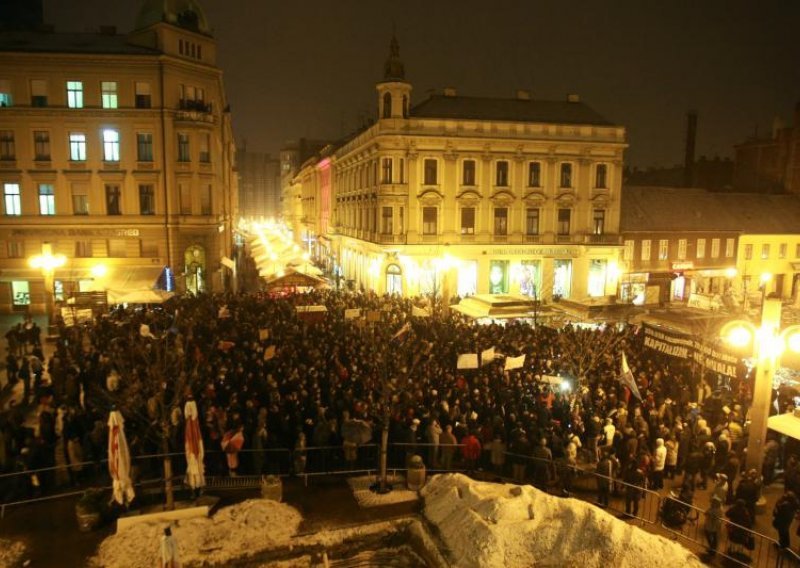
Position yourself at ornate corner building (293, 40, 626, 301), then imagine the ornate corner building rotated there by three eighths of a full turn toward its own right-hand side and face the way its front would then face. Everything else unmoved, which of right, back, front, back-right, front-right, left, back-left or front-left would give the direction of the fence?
back-left

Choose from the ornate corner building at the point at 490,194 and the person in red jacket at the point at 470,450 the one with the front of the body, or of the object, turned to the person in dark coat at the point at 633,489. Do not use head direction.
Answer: the ornate corner building

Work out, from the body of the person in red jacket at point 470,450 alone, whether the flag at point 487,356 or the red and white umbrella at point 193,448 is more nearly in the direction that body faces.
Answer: the flag

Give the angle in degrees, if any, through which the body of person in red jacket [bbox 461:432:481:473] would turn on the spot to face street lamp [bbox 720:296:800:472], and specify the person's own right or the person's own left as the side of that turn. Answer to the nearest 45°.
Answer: approximately 90° to the person's own right

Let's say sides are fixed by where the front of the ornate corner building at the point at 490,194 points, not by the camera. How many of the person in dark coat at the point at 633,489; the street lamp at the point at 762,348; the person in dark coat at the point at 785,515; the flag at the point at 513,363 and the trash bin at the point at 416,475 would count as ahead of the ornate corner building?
5

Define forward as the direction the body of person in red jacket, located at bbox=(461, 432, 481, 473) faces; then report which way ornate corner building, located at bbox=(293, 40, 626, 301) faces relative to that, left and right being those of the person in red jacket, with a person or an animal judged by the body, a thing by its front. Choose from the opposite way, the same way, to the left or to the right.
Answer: the opposite way

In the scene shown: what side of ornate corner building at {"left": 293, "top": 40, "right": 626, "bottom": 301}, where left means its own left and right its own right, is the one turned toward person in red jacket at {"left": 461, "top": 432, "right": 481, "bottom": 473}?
front

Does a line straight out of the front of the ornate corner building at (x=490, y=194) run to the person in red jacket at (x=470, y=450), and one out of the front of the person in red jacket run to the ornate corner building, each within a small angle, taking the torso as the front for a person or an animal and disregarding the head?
yes

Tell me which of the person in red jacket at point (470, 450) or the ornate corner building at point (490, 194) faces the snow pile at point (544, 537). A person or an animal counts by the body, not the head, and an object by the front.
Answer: the ornate corner building

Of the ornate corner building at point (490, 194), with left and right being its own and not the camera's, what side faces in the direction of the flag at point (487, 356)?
front

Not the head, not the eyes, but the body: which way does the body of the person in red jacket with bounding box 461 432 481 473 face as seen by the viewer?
away from the camera

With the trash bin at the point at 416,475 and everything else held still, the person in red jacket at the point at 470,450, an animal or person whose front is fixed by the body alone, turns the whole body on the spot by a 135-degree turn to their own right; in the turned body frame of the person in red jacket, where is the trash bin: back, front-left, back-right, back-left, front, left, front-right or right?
right

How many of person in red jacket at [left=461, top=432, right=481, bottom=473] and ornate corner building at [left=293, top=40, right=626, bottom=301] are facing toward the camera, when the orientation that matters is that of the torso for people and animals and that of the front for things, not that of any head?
1

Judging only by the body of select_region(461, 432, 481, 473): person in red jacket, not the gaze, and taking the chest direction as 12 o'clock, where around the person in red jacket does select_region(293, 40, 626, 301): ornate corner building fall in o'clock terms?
The ornate corner building is roughly at 12 o'clock from the person in red jacket.

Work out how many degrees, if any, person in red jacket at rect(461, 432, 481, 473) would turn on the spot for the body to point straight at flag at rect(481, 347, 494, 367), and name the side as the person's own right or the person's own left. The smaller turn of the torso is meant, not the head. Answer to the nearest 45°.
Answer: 0° — they already face it
